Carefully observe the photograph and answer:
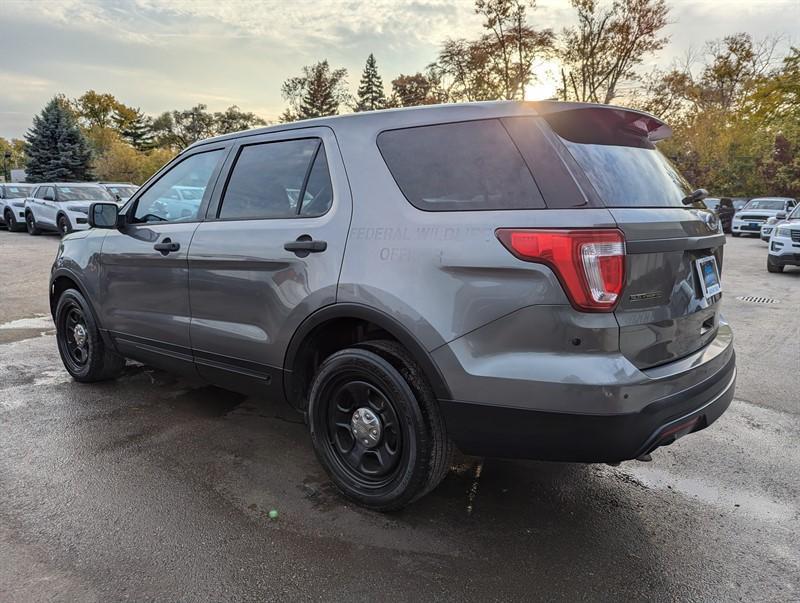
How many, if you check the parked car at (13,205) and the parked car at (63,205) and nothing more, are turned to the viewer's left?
0

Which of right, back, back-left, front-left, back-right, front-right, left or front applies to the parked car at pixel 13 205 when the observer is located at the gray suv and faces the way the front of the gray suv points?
front

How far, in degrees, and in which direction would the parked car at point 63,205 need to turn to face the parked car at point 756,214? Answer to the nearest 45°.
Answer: approximately 45° to its left

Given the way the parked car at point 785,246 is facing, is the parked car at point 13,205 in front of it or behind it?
in front

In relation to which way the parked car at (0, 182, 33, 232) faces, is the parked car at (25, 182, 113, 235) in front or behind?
in front

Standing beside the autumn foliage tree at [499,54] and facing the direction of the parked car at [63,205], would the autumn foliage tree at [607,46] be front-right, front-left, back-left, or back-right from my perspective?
back-left

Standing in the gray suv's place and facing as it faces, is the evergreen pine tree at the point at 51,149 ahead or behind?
ahead

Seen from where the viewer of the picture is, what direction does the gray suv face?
facing away from the viewer and to the left of the viewer

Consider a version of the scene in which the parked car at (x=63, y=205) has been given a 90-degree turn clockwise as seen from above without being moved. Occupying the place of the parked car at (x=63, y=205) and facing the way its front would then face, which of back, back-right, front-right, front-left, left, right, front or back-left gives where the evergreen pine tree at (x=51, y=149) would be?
back-right

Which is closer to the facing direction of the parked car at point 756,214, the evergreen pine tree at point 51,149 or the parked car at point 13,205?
the parked car

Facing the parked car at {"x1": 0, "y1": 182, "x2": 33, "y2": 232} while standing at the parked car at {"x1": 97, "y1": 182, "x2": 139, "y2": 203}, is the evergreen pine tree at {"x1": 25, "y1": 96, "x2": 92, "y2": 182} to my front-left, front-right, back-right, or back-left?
front-right

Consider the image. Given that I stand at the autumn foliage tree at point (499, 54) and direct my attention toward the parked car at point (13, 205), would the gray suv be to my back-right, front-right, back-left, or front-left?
front-left

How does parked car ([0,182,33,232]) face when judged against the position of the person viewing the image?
facing the viewer and to the right of the viewer

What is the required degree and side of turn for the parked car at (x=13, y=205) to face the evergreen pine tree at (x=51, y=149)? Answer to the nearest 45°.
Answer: approximately 135° to its left

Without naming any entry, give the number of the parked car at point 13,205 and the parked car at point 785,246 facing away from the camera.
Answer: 0

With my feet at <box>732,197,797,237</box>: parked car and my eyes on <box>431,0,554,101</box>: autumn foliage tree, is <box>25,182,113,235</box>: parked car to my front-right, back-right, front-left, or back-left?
front-left

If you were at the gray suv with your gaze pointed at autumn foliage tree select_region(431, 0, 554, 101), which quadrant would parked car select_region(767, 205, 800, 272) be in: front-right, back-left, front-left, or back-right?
front-right

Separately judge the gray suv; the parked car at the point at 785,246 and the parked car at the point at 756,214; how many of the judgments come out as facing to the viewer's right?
0

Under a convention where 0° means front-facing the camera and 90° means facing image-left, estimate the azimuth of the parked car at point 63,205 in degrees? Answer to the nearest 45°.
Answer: approximately 315°
